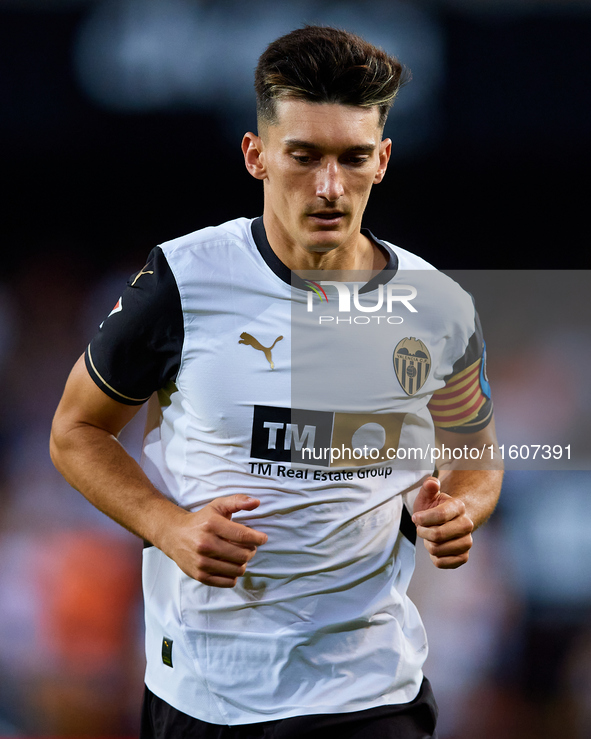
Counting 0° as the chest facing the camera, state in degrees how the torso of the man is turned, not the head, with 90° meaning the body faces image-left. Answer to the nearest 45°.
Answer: approximately 0°

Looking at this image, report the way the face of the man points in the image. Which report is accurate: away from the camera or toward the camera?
toward the camera
